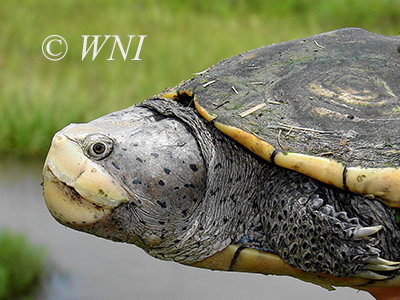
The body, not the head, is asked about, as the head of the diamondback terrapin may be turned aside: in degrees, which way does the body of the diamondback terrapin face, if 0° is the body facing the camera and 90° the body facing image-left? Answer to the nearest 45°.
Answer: approximately 90°
